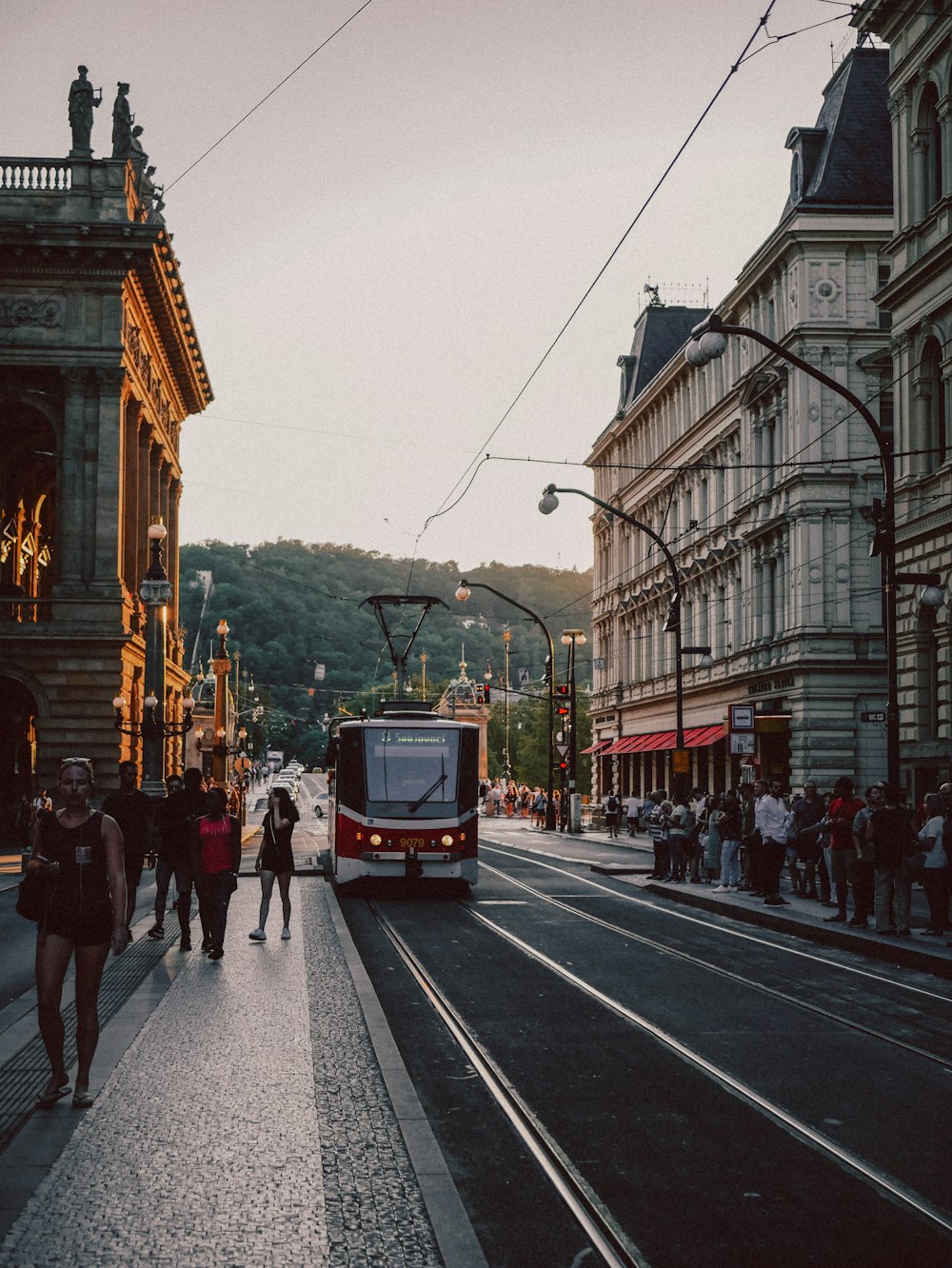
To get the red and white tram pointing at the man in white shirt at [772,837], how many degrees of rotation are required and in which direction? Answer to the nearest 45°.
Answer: approximately 45° to its left

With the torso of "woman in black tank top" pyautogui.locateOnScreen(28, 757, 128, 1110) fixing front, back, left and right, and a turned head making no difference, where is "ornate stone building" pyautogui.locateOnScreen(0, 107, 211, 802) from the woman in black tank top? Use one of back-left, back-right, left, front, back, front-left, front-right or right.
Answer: back

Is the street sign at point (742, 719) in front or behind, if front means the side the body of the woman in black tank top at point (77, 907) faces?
behind
